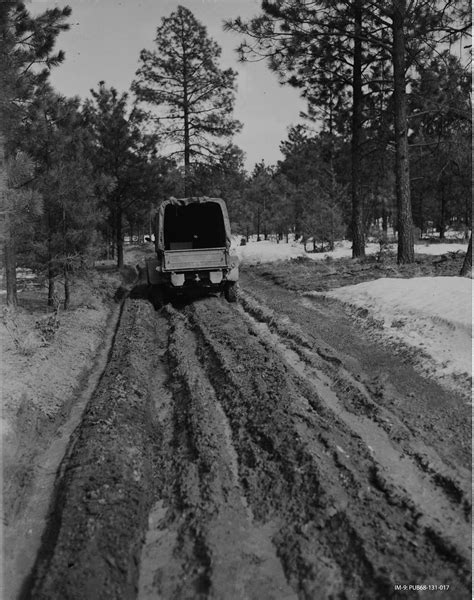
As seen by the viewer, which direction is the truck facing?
away from the camera

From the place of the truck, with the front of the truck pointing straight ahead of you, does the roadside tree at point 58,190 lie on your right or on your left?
on your left

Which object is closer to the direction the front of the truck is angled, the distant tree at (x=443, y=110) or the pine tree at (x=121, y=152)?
the pine tree

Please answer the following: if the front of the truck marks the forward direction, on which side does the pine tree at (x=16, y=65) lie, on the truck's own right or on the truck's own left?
on the truck's own left

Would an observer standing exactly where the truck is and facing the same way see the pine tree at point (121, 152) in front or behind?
in front
